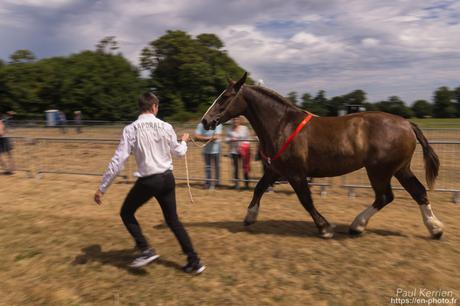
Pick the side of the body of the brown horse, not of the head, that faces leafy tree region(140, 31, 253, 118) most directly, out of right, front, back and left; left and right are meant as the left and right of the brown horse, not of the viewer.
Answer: right

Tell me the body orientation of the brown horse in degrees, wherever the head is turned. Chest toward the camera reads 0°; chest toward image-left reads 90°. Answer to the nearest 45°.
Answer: approximately 90°

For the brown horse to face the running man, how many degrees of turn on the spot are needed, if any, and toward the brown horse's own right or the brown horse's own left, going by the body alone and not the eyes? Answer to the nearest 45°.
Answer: approximately 45° to the brown horse's own left

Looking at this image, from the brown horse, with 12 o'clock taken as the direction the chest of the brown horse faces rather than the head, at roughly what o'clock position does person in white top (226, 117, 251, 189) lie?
The person in white top is roughly at 2 o'clock from the brown horse.
